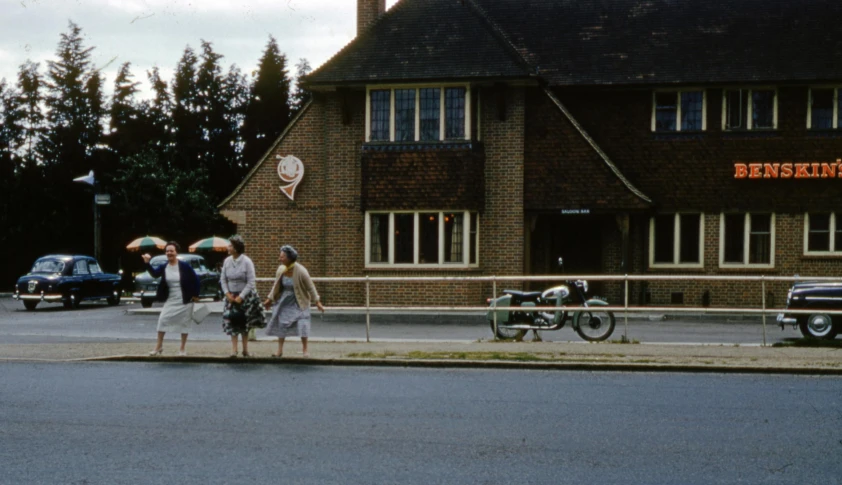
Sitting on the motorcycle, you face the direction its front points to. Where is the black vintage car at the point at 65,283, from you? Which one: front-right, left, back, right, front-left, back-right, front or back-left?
back-left

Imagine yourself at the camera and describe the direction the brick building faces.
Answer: facing the viewer

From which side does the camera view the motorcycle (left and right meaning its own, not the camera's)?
right

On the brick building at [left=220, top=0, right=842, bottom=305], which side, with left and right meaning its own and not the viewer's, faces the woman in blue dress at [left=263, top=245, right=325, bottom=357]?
front

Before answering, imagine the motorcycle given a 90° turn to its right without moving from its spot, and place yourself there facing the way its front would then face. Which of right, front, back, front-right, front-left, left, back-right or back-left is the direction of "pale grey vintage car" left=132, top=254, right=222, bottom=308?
back-right

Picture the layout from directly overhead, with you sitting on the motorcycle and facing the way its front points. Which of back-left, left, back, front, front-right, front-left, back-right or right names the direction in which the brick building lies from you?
left

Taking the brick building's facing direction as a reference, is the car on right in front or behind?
in front

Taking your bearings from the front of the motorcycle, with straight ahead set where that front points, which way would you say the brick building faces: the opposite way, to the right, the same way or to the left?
to the right

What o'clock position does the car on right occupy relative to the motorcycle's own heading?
The car on right is roughly at 12 o'clock from the motorcycle.

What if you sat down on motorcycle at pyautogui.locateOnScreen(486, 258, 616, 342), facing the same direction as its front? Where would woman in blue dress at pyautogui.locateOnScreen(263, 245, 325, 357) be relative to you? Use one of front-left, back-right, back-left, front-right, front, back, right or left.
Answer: back-right

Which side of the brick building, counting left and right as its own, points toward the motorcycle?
front

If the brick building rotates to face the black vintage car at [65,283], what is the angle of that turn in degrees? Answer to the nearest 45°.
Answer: approximately 90° to its right
